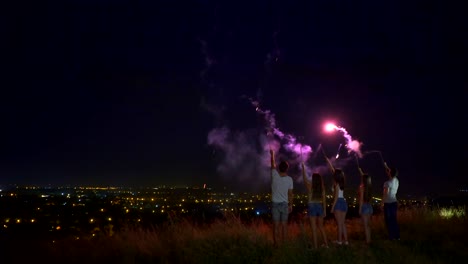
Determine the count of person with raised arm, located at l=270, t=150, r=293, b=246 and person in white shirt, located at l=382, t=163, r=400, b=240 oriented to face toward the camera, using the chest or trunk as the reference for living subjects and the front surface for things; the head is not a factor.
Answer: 0

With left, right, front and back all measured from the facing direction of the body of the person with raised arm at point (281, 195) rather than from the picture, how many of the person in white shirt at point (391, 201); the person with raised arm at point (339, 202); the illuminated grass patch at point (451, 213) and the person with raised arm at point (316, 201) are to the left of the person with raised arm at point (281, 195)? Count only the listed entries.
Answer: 0

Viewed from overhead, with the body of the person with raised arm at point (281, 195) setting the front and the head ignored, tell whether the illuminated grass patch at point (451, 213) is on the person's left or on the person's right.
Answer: on the person's right

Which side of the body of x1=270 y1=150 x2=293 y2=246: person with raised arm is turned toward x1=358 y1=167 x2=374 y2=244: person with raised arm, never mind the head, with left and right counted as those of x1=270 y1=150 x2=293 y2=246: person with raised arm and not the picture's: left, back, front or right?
right

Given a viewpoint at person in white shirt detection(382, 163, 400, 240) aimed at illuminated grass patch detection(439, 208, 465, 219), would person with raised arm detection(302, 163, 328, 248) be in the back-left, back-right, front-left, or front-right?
back-left

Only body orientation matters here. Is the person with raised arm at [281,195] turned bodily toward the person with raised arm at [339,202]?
no

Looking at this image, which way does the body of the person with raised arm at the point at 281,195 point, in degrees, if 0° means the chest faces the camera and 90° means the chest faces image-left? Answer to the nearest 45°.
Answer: approximately 180°

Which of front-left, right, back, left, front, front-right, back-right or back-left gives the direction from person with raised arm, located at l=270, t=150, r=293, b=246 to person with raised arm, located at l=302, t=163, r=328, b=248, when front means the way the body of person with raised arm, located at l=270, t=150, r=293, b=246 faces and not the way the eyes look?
right

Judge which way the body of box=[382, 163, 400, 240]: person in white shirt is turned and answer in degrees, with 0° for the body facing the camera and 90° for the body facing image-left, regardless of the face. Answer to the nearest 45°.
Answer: approximately 135°

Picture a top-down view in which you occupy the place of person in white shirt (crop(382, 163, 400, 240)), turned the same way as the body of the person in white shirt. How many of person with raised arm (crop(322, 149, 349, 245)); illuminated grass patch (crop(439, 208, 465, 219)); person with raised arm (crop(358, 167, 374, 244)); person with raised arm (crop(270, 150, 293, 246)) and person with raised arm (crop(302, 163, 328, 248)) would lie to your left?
4

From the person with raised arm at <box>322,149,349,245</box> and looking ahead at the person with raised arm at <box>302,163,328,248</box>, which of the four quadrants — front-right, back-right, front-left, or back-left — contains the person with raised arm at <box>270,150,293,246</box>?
front-right

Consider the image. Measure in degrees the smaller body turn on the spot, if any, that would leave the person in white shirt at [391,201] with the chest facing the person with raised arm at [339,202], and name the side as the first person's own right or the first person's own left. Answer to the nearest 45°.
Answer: approximately 90° to the first person's own left

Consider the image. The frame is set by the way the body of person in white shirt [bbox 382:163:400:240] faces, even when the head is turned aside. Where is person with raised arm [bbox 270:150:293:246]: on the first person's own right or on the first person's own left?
on the first person's own left

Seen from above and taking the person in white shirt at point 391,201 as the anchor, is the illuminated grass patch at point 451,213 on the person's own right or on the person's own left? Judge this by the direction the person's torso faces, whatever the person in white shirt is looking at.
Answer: on the person's own right
